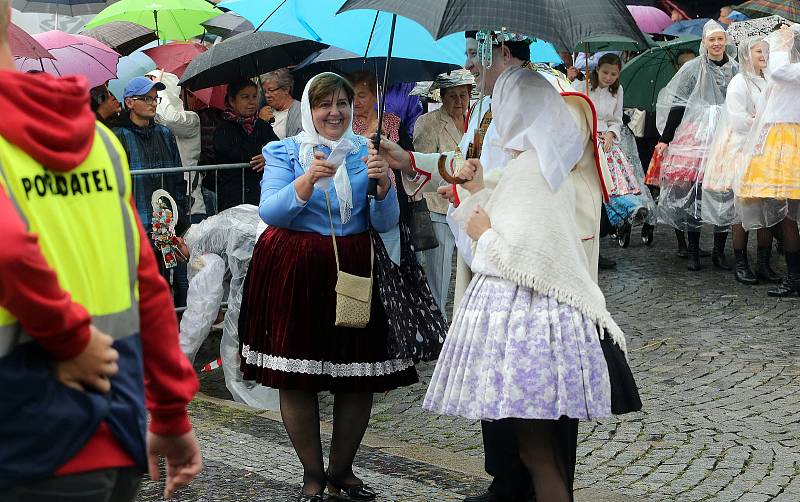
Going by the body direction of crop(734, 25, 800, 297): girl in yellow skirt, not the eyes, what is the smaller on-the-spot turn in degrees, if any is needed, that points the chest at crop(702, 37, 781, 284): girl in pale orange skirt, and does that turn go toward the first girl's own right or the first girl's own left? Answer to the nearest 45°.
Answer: approximately 45° to the first girl's own right

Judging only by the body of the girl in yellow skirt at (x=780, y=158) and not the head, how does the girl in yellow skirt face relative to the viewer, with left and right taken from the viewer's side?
facing to the left of the viewer

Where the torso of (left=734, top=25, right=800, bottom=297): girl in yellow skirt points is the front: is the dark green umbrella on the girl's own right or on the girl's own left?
on the girl's own right

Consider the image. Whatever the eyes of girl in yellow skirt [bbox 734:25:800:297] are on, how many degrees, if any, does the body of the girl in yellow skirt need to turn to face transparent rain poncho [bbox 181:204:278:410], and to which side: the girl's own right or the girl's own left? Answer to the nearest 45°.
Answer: approximately 45° to the girl's own left
